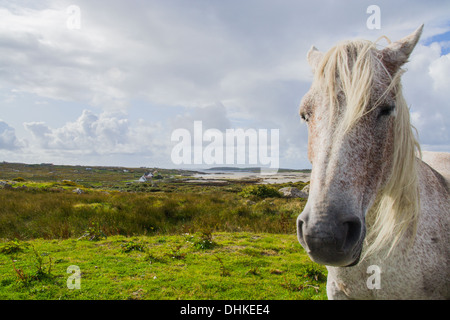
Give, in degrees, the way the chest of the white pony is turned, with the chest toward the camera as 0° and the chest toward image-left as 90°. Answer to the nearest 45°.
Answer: approximately 45°
